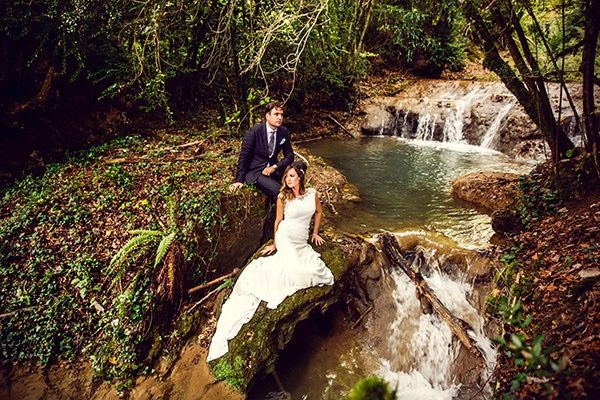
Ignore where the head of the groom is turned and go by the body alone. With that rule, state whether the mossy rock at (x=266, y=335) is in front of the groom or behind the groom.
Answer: in front

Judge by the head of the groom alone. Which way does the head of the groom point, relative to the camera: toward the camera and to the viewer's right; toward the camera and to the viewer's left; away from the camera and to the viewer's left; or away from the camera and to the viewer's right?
toward the camera and to the viewer's right

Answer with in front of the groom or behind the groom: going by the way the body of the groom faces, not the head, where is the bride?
in front

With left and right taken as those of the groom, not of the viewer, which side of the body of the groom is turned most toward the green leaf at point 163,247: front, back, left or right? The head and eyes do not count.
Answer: right

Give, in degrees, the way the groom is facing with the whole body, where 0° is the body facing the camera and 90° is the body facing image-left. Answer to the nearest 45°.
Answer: approximately 315°
